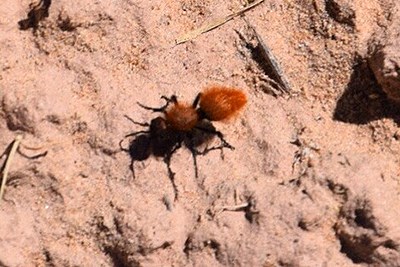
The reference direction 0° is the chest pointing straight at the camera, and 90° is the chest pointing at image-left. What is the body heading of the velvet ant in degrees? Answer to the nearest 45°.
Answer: approximately 45°

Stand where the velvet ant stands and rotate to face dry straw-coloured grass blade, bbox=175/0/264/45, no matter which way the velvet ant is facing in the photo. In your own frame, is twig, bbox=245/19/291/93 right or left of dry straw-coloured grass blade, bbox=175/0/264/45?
right

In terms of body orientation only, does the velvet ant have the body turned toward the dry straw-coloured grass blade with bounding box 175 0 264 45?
no

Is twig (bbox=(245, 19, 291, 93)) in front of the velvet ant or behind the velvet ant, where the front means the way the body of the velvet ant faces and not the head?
behind
